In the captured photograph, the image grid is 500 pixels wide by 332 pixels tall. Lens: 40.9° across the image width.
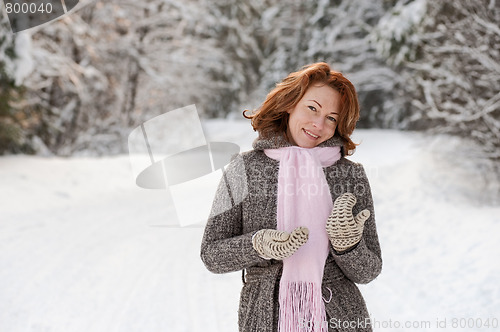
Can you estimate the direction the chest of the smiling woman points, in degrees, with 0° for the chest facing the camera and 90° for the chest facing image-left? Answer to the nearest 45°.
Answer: approximately 0°
